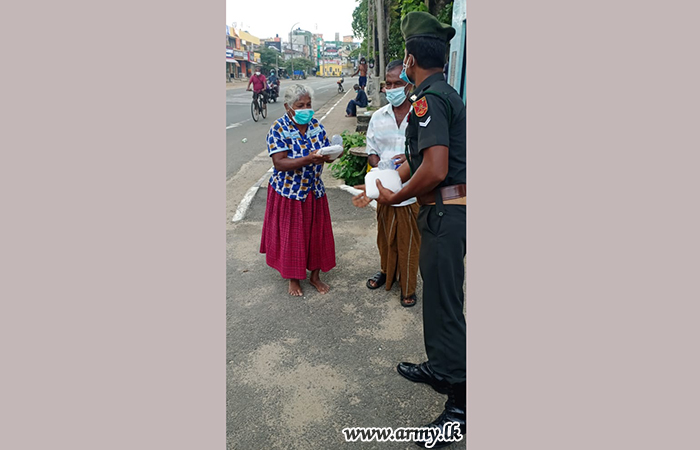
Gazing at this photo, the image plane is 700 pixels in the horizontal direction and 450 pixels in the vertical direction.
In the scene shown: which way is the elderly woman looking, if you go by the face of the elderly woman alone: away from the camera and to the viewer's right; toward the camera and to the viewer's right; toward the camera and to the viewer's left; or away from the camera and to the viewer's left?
toward the camera and to the viewer's right

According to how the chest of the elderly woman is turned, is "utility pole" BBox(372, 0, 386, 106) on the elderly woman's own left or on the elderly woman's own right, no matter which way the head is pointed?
on the elderly woman's own left

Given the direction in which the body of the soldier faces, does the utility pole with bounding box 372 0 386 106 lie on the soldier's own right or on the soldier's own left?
on the soldier's own right

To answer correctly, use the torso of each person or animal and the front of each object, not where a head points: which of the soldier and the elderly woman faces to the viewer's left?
the soldier

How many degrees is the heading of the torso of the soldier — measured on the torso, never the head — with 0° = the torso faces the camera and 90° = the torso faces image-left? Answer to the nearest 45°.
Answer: approximately 90°

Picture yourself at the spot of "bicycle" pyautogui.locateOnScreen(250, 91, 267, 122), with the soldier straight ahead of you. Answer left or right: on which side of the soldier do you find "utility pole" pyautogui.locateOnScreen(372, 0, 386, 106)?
left

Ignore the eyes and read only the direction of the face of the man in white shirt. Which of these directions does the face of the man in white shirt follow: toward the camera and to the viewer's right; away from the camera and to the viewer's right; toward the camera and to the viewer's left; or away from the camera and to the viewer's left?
toward the camera and to the viewer's left

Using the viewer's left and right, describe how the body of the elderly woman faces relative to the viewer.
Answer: facing the viewer and to the right of the viewer

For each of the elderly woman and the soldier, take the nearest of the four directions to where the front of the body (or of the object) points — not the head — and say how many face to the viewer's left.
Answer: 1
